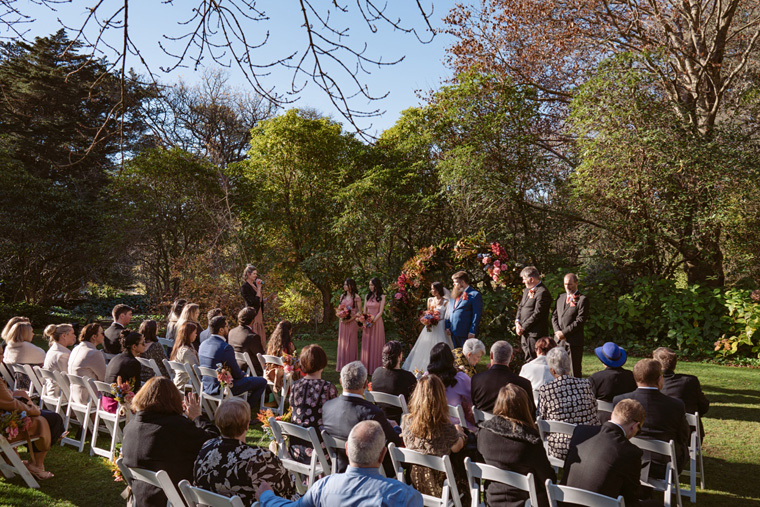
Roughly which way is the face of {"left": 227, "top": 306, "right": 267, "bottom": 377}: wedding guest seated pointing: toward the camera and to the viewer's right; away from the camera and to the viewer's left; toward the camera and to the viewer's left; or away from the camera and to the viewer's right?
away from the camera and to the viewer's right

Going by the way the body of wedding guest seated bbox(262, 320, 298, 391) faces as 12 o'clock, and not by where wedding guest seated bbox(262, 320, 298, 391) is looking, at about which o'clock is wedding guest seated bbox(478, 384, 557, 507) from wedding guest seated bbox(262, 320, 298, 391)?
wedding guest seated bbox(478, 384, 557, 507) is roughly at 4 o'clock from wedding guest seated bbox(262, 320, 298, 391).

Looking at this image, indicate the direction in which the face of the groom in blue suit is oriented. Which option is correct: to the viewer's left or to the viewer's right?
to the viewer's left

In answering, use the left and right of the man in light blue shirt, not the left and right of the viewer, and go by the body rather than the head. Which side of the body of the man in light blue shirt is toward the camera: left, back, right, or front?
back

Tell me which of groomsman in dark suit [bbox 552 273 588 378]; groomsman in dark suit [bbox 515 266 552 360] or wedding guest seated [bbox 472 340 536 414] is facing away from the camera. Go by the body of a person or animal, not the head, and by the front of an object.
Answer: the wedding guest seated

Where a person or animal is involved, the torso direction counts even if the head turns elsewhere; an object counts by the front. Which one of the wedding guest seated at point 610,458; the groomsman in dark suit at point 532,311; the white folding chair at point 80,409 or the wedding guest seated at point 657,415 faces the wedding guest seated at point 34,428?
the groomsman in dark suit

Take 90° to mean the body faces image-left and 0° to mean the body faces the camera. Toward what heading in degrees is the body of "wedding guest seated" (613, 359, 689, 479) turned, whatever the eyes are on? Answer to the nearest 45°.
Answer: approximately 180°

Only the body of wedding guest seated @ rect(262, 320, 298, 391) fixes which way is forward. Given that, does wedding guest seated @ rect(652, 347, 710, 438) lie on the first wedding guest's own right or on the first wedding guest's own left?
on the first wedding guest's own right

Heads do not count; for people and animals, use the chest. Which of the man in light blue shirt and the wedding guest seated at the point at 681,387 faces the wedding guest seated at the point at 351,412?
the man in light blue shirt

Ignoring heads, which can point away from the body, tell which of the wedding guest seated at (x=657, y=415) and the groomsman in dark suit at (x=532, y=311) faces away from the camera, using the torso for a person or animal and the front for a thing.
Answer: the wedding guest seated

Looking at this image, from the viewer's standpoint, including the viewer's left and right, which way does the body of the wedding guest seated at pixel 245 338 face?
facing away from the viewer and to the right of the viewer

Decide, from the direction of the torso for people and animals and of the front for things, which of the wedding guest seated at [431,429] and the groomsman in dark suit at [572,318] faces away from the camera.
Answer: the wedding guest seated
